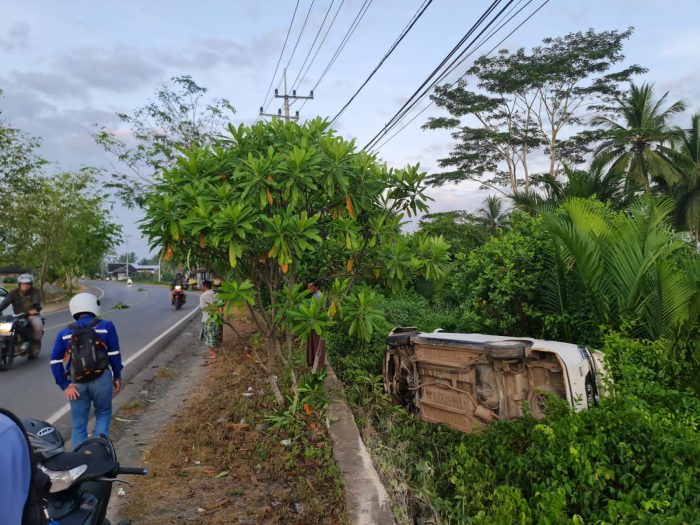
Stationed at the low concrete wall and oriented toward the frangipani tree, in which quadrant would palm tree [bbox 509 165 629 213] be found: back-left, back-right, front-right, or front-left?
front-right

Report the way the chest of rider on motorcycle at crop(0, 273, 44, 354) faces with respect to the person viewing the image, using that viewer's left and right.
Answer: facing the viewer and to the left of the viewer

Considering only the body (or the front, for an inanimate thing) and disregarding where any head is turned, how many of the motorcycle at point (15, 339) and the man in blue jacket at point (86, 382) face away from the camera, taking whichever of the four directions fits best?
1

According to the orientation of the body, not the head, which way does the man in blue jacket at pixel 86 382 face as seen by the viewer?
away from the camera

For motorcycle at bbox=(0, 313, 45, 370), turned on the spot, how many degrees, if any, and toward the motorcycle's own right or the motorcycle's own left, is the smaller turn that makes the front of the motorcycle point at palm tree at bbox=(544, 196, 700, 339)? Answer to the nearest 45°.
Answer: approximately 90° to the motorcycle's own left

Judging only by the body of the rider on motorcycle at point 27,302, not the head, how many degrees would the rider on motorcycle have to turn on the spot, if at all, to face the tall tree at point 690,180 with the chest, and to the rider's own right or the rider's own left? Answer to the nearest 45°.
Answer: approximately 135° to the rider's own left

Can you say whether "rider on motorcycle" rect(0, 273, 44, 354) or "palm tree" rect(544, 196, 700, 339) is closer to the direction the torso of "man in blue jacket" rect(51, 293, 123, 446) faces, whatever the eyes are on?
the rider on motorcycle

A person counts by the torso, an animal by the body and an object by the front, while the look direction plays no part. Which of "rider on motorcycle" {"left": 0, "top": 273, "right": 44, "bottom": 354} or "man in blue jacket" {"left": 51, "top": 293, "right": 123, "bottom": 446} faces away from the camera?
the man in blue jacket

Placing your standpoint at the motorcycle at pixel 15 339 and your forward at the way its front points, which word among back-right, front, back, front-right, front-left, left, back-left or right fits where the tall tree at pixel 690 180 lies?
back-left

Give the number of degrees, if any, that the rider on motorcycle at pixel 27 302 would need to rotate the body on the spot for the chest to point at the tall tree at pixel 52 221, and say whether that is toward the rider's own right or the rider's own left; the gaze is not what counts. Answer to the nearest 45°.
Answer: approximately 135° to the rider's own right

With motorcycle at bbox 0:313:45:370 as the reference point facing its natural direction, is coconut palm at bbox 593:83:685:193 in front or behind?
behind

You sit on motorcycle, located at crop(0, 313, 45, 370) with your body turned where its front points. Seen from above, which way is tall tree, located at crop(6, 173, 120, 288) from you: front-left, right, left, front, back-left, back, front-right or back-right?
back-right

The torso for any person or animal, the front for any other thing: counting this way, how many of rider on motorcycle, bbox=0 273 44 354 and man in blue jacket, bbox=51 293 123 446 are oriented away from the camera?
1

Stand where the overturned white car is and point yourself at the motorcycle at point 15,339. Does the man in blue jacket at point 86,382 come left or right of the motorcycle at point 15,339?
left

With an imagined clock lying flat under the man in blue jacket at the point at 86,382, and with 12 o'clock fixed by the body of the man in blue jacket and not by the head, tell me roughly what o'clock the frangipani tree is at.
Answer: The frangipani tree is roughly at 3 o'clock from the man in blue jacket.

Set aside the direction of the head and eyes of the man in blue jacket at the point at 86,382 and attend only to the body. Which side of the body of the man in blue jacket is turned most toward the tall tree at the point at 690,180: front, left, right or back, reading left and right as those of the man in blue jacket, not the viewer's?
right

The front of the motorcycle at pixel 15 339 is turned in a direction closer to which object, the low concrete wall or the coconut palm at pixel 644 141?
the low concrete wall

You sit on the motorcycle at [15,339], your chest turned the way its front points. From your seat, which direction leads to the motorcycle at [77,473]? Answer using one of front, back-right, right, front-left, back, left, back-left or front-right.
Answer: front-left
